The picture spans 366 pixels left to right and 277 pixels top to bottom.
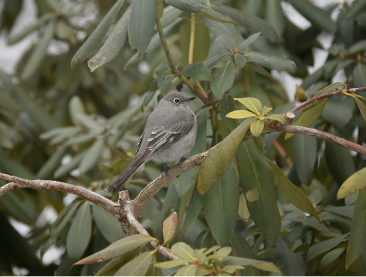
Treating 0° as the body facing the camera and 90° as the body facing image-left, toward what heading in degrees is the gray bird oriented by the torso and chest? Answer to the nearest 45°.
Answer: approximately 270°

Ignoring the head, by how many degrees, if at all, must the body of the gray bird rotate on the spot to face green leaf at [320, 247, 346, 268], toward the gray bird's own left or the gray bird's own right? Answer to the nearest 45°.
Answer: approximately 45° to the gray bird's own right

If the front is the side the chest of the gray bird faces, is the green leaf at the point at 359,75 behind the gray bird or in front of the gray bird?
in front
